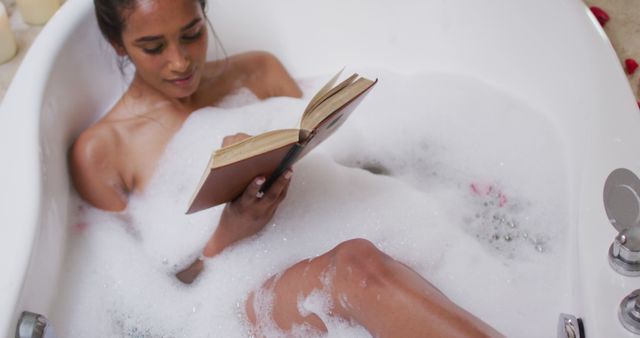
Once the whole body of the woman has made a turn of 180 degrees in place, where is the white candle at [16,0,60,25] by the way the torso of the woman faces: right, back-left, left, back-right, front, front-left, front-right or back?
front

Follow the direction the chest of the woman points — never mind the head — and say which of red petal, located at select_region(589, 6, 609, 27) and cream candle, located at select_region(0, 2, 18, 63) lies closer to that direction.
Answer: the red petal

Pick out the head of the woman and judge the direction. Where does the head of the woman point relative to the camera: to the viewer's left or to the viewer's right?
to the viewer's right

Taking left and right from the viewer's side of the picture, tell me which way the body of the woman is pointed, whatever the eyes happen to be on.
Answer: facing the viewer and to the right of the viewer

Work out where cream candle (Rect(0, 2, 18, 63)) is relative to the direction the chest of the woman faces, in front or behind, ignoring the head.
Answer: behind

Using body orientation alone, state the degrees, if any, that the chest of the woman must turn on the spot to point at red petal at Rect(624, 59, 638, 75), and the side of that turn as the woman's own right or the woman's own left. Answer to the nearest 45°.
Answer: approximately 90° to the woman's own left

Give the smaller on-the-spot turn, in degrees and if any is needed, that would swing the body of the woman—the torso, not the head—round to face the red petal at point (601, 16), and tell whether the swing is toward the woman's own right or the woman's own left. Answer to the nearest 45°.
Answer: approximately 90° to the woman's own left
